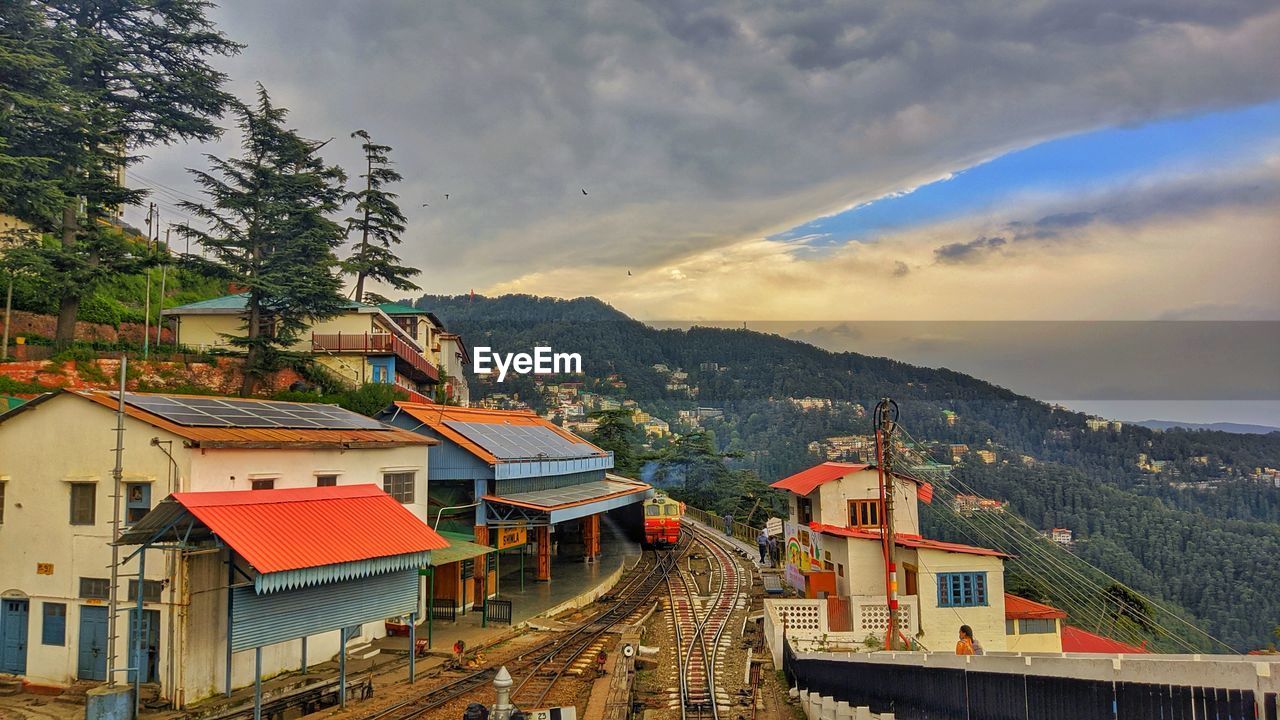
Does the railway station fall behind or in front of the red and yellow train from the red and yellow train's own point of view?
in front

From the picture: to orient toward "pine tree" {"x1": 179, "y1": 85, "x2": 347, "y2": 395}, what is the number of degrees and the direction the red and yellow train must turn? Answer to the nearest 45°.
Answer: approximately 45° to its right

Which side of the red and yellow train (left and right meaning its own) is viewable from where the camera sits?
front

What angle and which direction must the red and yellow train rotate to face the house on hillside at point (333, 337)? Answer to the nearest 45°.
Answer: approximately 90° to its right

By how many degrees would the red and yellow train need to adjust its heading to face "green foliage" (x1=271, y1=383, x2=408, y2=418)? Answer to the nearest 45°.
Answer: approximately 45° to its right

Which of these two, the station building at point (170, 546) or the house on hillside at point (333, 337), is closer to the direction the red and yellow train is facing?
the station building

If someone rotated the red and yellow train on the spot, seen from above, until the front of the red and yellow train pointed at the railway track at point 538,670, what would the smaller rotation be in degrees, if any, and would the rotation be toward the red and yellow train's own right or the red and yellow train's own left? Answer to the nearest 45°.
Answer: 0° — it already faces it

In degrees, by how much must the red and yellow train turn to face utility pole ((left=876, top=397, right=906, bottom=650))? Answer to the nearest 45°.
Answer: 0° — it already faces it

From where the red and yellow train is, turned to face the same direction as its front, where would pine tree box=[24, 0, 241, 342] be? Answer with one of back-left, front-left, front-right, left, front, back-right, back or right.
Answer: front-right

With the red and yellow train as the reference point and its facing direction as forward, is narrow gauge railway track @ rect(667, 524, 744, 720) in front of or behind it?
in front
